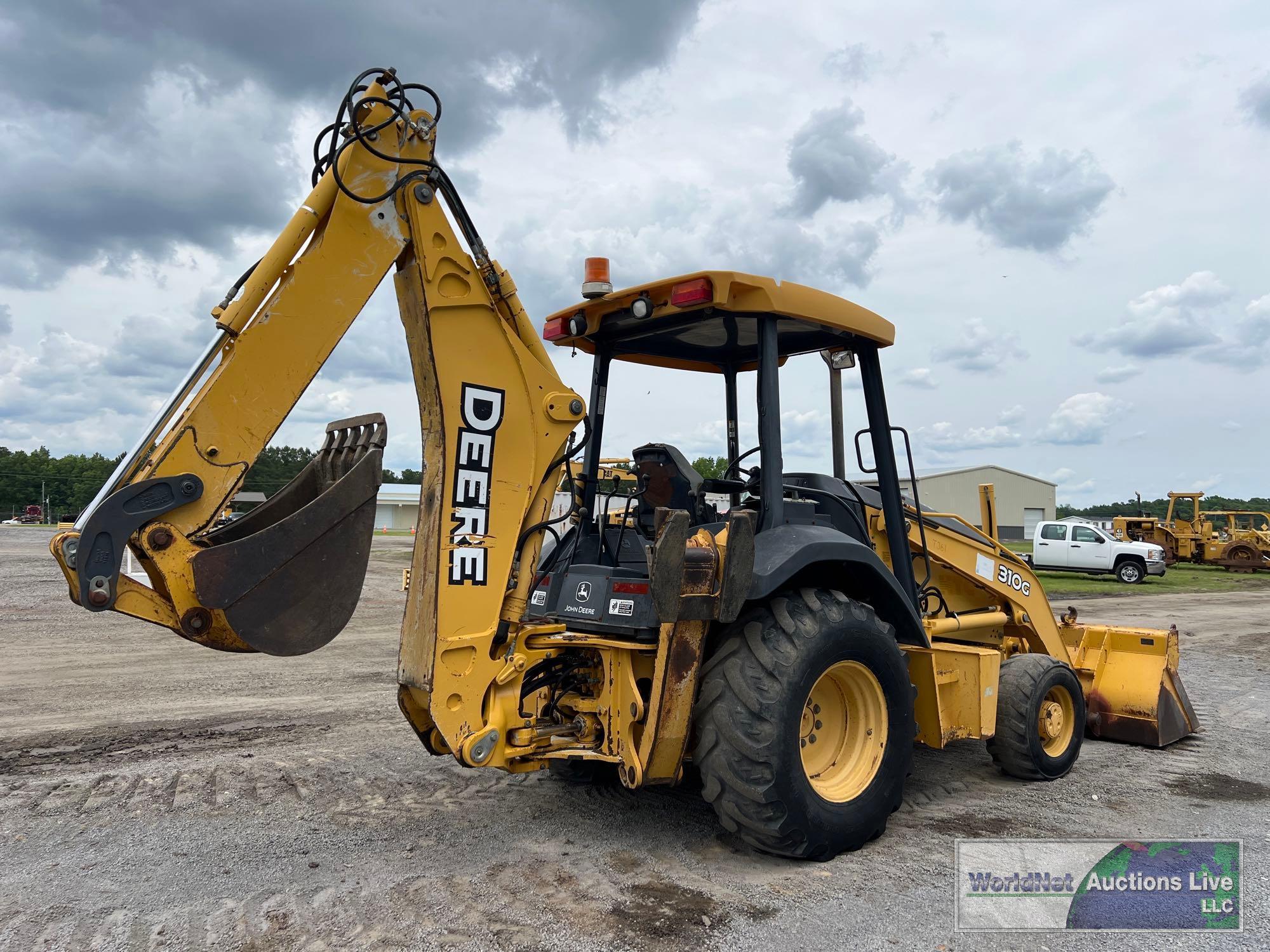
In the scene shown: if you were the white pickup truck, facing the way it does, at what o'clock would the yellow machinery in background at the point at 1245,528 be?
The yellow machinery in background is roughly at 10 o'clock from the white pickup truck.

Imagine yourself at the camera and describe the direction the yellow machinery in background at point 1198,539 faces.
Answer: facing to the right of the viewer

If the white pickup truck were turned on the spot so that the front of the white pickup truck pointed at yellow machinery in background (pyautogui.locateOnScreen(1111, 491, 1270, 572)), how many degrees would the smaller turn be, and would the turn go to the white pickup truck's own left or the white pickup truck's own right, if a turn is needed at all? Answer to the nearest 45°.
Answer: approximately 45° to the white pickup truck's own left

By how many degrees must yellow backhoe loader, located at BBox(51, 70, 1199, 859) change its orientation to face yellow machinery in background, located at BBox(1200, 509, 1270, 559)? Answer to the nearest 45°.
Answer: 0° — it already faces it

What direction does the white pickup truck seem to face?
to the viewer's right

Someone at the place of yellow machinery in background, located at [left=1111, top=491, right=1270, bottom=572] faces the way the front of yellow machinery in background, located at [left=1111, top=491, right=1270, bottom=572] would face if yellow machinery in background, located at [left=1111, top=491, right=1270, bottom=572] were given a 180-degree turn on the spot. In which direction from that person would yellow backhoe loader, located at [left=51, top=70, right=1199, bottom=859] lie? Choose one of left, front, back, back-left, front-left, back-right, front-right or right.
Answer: left

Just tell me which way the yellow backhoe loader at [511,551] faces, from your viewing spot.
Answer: facing away from the viewer and to the right of the viewer

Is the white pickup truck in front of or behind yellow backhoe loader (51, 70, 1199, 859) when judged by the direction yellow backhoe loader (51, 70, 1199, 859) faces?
in front

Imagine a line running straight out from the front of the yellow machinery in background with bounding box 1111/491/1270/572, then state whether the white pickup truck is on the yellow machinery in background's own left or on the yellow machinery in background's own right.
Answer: on the yellow machinery in background's own right

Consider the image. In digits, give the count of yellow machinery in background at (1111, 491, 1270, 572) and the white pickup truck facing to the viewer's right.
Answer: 2
